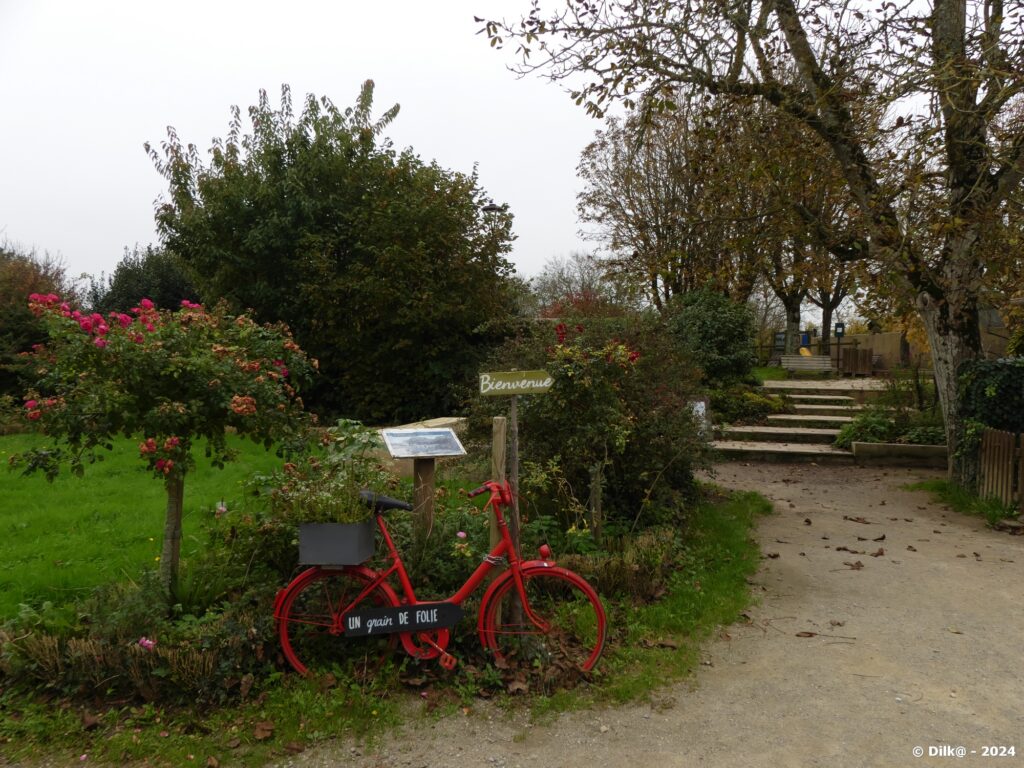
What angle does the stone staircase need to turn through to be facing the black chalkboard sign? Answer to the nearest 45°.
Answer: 0° — it already faces it

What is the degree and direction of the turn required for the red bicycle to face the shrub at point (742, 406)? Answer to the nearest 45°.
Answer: approximately 45° to its left

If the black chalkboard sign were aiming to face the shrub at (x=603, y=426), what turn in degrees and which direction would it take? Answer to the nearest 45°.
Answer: approximately 135° to its left

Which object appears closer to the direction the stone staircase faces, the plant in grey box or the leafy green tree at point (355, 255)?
the plant in grey box

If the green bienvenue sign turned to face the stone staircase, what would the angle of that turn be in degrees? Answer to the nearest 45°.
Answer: approximately 135° to its left

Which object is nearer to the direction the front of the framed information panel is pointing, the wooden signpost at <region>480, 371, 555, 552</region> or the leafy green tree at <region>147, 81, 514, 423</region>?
the wooden signpost

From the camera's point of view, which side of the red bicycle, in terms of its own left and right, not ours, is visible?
right

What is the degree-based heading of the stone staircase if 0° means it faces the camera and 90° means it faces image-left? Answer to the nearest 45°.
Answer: approximately 0°

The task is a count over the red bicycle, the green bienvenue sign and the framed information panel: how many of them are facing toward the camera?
2
